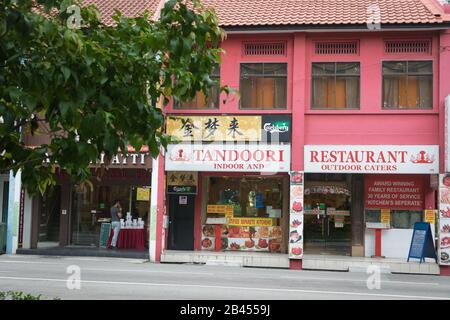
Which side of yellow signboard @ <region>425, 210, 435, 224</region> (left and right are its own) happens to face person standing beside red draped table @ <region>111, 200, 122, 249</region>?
right

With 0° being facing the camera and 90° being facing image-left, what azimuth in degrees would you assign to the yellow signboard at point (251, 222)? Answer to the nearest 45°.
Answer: approximately 0°

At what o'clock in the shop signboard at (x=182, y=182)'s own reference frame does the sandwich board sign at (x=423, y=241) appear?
The sandwich board sign is roughly at 10 o'clock from the shop signboard.

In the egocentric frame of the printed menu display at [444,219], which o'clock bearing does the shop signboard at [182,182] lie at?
The shop signboard is roughly at 3 o'clock from the printed menu display.

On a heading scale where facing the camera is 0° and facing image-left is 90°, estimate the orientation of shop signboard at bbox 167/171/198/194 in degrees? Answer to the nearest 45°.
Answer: approximately 0°

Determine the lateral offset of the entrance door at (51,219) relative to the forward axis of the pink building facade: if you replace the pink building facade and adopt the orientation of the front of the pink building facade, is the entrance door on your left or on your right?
on your right

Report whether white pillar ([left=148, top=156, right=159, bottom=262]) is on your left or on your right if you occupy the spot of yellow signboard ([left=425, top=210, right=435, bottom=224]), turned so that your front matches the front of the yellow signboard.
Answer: on your right
